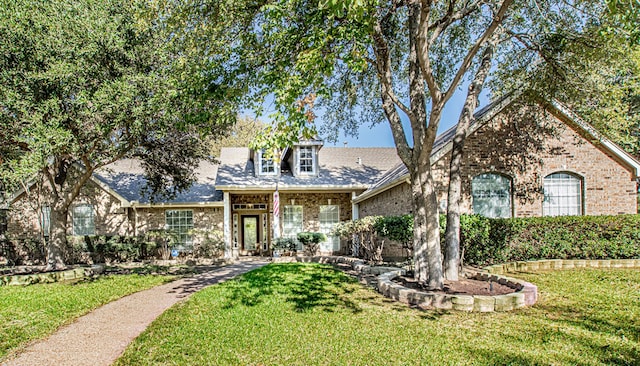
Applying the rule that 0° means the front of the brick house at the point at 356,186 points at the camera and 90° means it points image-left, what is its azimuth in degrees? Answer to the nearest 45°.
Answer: approximately 0°

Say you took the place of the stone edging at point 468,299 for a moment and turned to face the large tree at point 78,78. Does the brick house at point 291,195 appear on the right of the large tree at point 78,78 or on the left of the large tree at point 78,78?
right

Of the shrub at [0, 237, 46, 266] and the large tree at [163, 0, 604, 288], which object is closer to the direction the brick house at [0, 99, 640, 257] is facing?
the large tree
